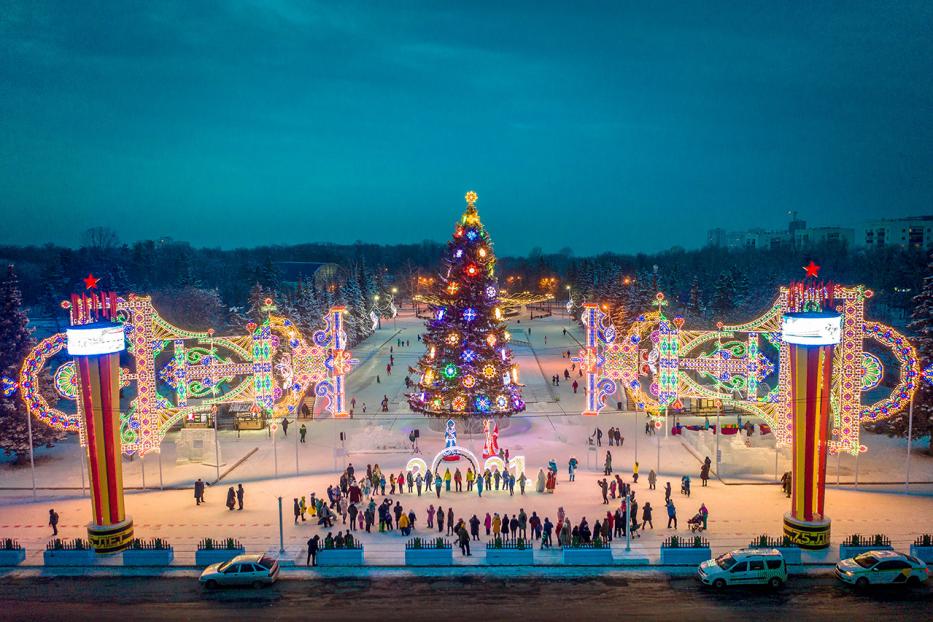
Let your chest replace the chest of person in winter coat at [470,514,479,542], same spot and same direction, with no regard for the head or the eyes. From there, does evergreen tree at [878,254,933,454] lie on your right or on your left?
on your right

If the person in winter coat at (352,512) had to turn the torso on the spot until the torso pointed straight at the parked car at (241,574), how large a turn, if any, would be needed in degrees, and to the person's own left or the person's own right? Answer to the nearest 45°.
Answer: approximately 135° to the person's own left

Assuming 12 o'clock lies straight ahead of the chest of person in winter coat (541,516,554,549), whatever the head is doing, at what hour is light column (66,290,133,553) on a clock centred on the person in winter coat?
The light column is roughly at 9 o'clock from the person in winter coat.

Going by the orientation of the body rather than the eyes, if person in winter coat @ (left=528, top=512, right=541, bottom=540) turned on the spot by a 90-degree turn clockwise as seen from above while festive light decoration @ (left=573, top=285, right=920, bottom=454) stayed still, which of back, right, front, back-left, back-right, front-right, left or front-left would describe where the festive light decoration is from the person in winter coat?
front-left

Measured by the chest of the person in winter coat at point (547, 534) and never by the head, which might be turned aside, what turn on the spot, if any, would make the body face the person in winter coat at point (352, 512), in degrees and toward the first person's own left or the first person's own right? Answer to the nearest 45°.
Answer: approximately 90° to the first person's own left

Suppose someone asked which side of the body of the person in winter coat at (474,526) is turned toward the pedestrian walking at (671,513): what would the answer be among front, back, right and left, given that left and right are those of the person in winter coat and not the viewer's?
right

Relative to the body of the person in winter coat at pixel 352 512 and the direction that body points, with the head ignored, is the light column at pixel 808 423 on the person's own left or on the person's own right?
on the person's own right

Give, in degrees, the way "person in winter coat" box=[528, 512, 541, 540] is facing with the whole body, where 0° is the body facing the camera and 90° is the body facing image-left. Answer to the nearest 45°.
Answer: approximately 180°

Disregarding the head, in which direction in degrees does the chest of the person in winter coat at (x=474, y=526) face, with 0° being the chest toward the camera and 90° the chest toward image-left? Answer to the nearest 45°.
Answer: approximately 180°

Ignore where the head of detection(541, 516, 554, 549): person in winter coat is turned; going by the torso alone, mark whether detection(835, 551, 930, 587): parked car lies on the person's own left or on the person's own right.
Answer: on the person's own right

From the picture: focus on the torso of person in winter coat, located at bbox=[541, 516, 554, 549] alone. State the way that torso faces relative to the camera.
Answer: away from the camera
